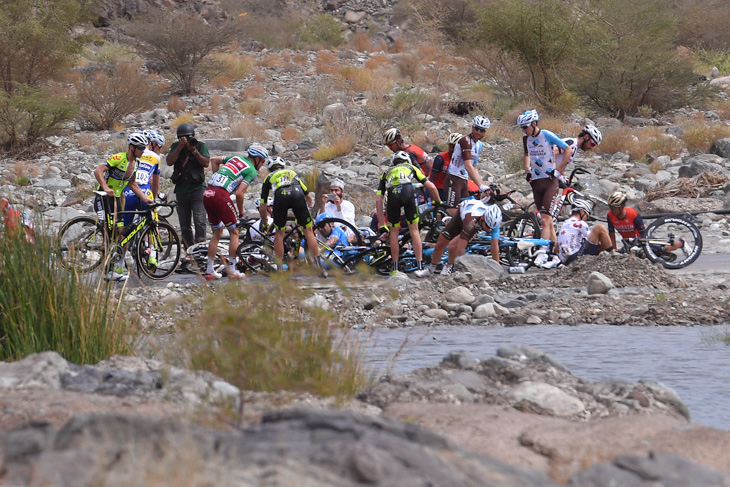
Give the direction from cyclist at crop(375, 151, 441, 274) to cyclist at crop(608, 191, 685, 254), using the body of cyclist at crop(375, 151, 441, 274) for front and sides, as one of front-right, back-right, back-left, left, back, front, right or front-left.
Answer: right

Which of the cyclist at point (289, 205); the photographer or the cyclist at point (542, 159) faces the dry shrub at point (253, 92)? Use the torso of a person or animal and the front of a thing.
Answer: the cyclist at point (289, 205)

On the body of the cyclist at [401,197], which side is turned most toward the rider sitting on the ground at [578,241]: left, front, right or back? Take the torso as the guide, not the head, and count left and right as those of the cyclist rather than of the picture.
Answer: right

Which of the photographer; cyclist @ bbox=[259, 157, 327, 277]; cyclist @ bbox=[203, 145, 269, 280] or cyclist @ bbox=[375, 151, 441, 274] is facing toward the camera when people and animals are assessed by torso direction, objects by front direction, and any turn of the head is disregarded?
the photographer

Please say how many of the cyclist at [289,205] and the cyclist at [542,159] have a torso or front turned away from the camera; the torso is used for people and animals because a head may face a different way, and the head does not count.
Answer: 1

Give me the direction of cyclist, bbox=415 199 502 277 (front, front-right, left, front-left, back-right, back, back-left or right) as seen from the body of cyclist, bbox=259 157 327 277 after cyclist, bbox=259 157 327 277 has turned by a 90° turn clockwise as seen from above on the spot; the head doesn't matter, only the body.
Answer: front

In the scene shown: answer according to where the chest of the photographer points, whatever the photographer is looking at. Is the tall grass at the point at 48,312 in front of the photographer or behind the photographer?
in front

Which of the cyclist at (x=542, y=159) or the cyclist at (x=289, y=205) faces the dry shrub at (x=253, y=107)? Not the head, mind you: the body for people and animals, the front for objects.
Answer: the cyclist at (x=289, y=205)

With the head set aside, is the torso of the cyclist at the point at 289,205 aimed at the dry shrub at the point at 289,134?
yes

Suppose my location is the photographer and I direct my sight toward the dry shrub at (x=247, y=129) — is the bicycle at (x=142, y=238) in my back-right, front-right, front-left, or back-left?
back-left

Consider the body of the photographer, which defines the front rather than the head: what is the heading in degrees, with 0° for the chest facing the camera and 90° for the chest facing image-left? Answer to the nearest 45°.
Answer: approximately 0°

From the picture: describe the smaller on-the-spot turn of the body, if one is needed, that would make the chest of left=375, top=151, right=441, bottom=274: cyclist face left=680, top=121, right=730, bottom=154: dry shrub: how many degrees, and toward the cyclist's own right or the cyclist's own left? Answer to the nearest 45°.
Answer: approximately 45° to the cyclist's own right

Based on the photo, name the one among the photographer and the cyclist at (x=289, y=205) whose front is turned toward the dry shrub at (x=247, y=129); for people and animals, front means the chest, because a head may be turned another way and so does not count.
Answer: the cyclist

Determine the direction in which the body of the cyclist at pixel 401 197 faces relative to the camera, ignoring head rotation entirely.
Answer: away from the camera

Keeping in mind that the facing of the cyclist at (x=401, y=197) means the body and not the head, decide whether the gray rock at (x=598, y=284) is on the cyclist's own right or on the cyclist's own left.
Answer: on the cyclist's own right

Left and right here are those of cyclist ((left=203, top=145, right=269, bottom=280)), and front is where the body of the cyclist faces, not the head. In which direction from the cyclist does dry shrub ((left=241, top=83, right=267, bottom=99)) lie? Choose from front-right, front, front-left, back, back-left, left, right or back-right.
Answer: front-left

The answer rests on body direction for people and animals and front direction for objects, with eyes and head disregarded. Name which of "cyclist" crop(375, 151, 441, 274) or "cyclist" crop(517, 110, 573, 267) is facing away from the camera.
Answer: "cyclist" crop(375, 151, 441, 274)

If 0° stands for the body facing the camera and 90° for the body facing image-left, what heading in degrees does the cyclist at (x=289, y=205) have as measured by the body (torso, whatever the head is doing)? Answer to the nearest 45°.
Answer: approximately 180°
